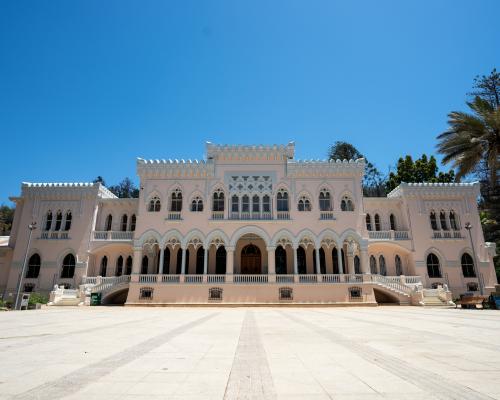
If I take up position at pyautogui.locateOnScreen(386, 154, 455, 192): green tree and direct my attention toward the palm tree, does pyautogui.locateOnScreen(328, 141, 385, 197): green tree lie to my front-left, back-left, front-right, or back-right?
back-right

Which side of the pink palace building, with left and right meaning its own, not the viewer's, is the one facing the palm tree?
left

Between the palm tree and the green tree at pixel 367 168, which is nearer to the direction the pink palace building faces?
the palm tree

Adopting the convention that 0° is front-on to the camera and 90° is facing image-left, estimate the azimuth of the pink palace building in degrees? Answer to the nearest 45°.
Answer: approximately 0°

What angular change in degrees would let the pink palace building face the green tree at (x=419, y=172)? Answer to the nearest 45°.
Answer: approximately 90° to its left

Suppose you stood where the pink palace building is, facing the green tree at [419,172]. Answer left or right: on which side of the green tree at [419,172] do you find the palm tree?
right
